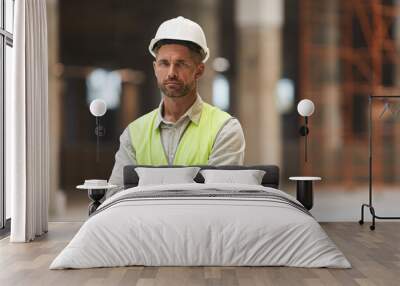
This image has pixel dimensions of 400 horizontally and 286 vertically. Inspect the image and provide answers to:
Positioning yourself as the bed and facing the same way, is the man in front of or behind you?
behind

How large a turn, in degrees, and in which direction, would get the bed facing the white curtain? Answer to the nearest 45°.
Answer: approximately 135° to its right

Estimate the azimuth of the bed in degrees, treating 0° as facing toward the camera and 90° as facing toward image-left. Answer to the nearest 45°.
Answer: approximately 0°
